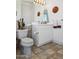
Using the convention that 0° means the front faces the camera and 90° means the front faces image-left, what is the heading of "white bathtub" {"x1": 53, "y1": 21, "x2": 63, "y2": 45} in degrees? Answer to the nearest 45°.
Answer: approximately 45°
